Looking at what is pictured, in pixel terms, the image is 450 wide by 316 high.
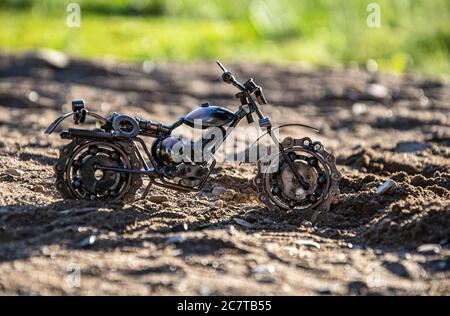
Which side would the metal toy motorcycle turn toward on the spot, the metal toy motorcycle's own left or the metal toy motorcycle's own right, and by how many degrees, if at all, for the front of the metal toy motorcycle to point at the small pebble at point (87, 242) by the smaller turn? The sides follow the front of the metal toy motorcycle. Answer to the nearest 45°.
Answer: approximately 135° to the metal toy motorcycle's own right

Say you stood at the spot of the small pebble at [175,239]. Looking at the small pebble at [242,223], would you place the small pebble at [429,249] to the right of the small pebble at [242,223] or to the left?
right

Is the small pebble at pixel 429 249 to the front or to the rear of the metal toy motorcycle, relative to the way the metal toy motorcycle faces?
to the front

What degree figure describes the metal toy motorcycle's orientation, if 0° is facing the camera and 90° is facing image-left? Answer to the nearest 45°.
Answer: approximately 270°

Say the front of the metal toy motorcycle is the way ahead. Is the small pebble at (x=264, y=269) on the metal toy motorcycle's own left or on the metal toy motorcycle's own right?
on the metal toy motorcycle's own right

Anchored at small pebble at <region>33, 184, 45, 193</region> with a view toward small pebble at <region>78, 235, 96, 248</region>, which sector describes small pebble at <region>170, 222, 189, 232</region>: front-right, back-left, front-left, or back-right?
front-left

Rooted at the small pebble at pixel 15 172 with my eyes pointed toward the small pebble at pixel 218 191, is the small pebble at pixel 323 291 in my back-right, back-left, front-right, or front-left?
front-right
